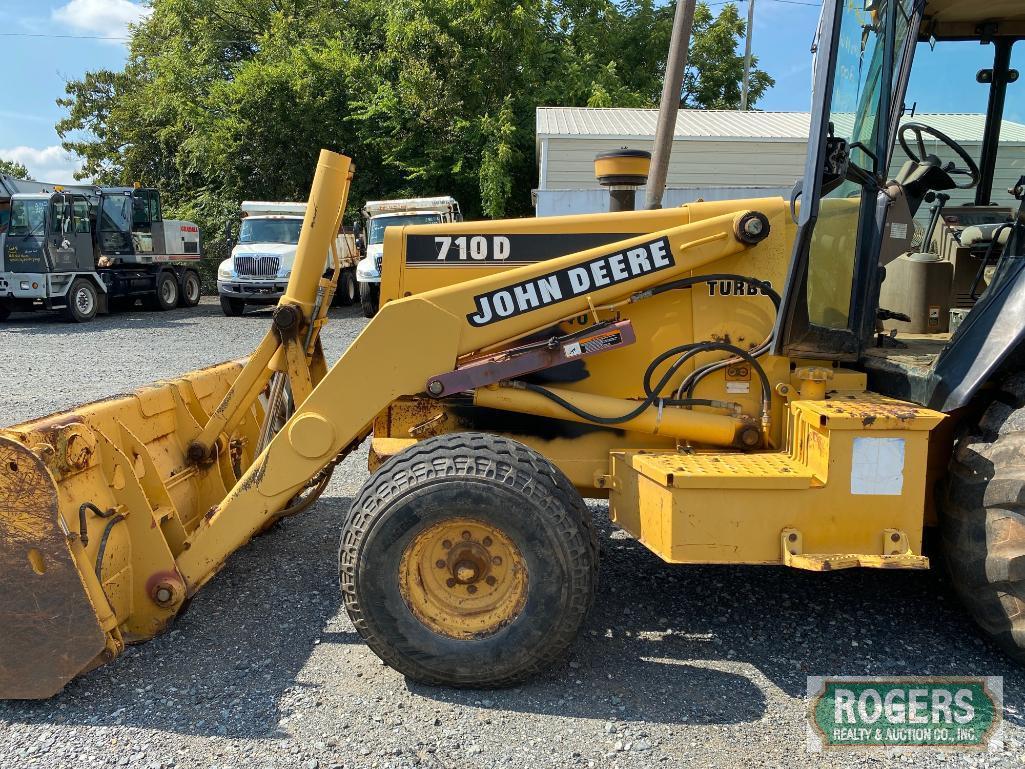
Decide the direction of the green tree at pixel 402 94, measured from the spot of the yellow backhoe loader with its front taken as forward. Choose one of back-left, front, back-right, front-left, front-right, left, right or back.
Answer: right

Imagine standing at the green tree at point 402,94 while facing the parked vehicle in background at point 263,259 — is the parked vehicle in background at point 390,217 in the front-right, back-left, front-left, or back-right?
front-left

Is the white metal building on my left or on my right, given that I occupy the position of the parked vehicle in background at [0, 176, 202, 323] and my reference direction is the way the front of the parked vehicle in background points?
on my left

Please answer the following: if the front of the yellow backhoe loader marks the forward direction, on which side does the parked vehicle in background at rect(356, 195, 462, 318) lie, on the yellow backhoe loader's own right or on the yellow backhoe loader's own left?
on the yellow backhoe loader's own right

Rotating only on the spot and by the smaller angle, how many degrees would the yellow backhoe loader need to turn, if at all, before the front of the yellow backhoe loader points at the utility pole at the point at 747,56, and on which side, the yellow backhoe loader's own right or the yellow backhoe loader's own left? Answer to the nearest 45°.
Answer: approximately 90° to the yellow backhoe loader's own right

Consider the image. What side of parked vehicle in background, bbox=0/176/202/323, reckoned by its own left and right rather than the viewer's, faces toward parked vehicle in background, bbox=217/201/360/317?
left

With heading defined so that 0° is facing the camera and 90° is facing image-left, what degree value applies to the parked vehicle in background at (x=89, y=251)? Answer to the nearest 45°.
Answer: approximately 45°

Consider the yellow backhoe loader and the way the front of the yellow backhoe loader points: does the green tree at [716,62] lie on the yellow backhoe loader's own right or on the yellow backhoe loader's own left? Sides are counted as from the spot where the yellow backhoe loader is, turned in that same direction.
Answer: on the yellow backhoe loader's own right

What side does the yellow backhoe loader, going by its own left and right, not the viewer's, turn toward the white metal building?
right

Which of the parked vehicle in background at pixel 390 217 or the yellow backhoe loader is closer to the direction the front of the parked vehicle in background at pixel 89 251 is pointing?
the yellow backhoe loader

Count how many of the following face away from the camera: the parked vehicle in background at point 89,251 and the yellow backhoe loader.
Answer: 0

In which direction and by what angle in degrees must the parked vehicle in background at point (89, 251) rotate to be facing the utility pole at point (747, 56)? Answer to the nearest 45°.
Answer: approximately 135° to its left

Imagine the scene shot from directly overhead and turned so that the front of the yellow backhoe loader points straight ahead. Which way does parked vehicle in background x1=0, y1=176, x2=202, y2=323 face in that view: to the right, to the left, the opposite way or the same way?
to the left

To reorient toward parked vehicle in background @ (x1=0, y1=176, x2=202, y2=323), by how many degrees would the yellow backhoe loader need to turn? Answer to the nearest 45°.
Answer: approximately 45° to its right

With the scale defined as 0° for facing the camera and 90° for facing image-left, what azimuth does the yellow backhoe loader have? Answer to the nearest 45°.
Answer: approximately 90°

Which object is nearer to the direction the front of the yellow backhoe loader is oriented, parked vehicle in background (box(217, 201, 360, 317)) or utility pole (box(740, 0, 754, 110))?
the parked vehicle in background
